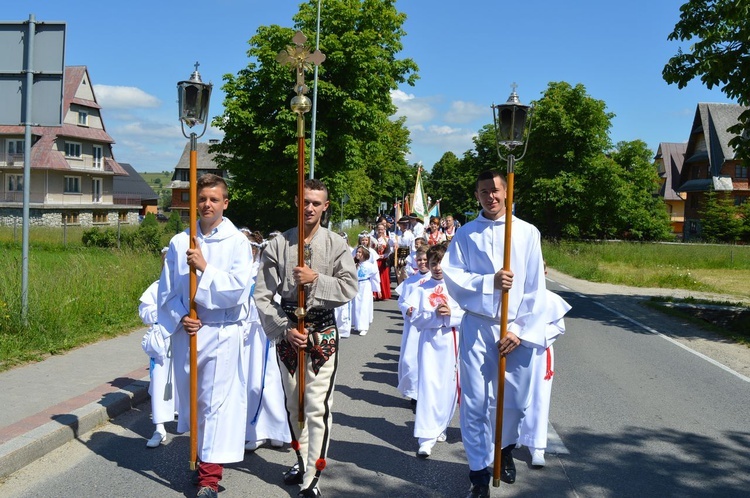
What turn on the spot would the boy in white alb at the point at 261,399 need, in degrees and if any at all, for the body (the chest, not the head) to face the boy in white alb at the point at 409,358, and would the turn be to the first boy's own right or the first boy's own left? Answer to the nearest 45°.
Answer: approximately 135° to the first boy's own left

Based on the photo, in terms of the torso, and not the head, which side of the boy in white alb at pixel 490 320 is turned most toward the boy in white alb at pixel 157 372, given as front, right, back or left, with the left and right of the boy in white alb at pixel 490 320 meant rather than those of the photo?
right

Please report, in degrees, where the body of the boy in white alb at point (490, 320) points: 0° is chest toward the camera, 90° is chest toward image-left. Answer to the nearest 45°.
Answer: approximately 0°

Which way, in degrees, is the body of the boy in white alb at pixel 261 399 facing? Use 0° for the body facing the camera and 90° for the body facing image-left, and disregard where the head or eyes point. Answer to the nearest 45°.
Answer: approximately 0°

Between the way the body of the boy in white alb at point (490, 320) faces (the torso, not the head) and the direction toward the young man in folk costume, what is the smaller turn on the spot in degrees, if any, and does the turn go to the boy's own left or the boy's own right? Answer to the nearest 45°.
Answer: approximately 90° to the boy's own right

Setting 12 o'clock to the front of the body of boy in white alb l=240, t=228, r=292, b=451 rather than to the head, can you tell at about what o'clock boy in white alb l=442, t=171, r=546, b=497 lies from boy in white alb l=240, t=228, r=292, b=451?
boy in white alb l=442, t=171, r=546, b=497 is roughly at 10 o'clock from boy in white alb l=240, t=228, r=292, b=451.

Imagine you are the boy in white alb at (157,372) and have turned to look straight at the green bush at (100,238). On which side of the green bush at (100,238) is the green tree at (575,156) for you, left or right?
right

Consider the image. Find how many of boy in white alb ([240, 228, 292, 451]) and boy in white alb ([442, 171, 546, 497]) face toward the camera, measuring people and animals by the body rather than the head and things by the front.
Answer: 2

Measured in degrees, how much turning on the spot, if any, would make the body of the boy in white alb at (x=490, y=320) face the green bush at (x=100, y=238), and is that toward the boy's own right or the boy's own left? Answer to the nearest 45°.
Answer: approximately 135° to the boy's own right
